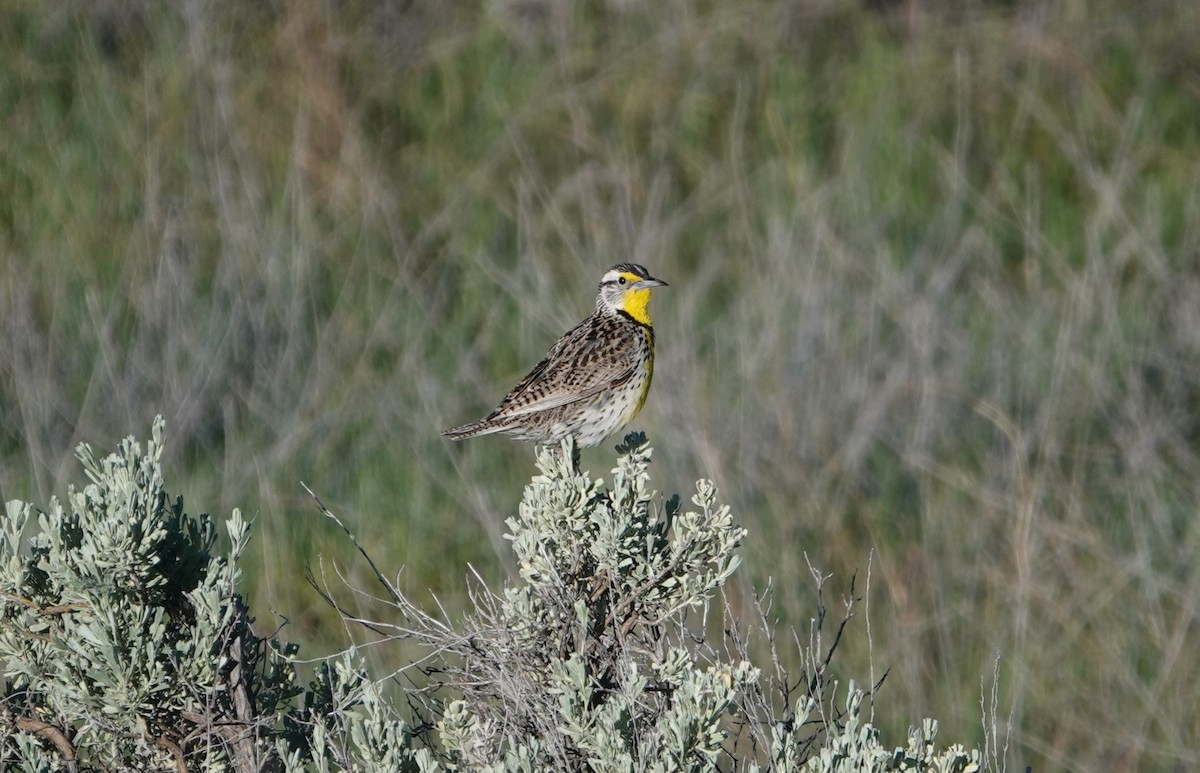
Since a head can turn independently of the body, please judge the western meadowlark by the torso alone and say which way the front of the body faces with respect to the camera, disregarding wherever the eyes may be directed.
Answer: to the viewer's right
